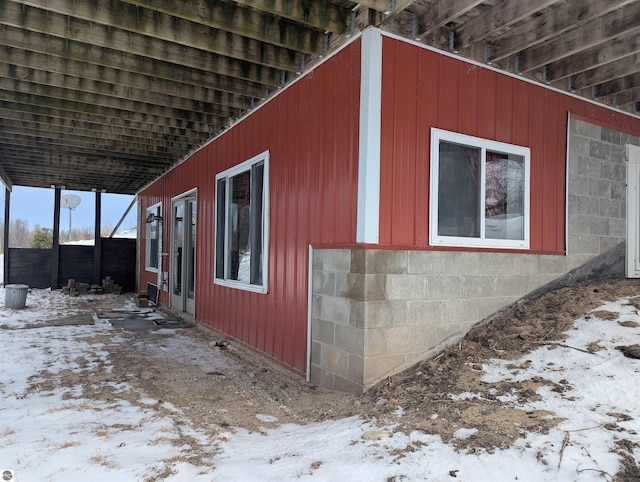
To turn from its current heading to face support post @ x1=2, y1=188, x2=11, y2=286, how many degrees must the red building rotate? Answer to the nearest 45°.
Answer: approximately 90° to its right

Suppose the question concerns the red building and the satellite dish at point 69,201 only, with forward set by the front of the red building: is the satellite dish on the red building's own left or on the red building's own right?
on the red building's own right

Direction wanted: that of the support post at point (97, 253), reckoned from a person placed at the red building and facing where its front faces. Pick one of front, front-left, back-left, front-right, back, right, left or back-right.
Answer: right

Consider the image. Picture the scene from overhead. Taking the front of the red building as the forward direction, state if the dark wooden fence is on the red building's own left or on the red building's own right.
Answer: on the red building's own right

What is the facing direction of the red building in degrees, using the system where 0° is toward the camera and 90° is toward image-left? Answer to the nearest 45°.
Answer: approximately 45°

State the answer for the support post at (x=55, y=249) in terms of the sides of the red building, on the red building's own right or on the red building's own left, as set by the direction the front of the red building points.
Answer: on the red building's own right
